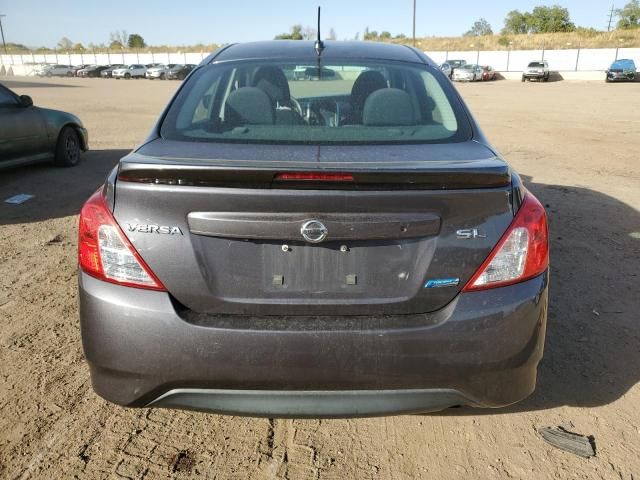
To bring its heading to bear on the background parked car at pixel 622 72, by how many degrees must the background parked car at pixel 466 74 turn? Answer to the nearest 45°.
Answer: approximately 135° to its left

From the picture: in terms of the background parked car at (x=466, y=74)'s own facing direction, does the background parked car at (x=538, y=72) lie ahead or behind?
behind

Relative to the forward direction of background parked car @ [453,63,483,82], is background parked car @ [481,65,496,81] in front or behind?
behind

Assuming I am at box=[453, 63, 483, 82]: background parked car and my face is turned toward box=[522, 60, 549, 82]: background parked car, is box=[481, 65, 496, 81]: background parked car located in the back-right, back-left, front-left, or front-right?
front-left

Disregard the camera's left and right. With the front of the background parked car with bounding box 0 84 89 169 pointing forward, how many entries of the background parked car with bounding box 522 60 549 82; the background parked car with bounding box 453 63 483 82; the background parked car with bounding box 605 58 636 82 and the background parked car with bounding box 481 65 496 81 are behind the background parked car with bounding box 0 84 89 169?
0

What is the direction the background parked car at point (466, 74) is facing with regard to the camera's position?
facing the viewer and to the left of the viewer
